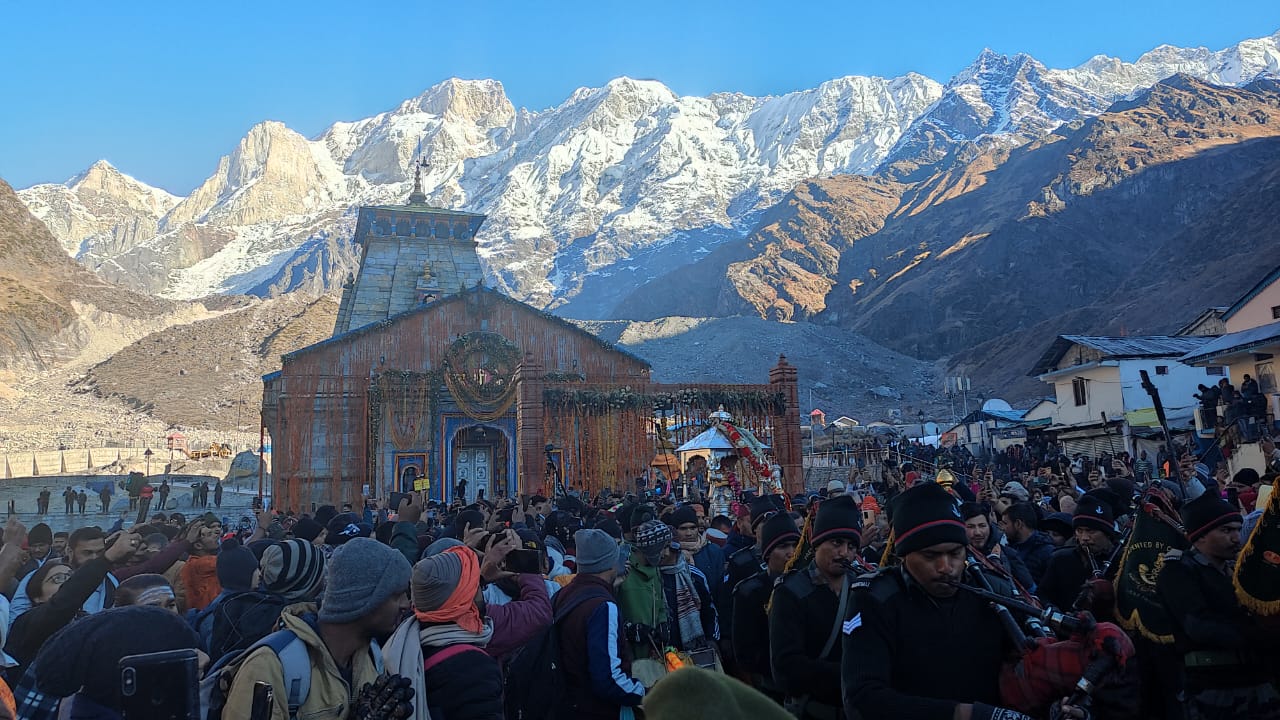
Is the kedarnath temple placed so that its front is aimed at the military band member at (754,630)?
yes

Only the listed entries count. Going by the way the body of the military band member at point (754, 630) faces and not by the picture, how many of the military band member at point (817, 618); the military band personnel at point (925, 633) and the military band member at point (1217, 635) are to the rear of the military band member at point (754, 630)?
0

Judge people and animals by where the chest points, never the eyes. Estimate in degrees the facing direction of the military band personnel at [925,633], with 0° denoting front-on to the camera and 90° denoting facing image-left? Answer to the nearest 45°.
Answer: approximately 315°

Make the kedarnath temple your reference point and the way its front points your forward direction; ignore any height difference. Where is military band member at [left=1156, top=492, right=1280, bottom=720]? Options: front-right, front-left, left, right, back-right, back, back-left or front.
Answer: front

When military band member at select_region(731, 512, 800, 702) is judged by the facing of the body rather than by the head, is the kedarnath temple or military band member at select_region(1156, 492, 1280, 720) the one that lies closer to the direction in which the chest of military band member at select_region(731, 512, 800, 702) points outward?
the military band member

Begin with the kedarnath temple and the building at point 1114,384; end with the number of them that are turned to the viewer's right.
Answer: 0

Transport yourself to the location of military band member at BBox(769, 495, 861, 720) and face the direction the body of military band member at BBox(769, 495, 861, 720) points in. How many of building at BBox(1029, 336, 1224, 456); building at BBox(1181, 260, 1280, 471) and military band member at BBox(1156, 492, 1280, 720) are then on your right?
0

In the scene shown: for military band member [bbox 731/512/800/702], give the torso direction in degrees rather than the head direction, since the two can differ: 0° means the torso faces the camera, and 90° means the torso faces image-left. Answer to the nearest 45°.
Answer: approximately 315°

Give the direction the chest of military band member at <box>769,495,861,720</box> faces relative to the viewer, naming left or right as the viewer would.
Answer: facing the viewer and to the right of the viewer

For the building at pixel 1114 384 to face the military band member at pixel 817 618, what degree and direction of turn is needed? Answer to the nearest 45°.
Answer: approximately 45° to its left

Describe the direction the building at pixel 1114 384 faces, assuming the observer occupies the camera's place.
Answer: facing the viewer and to the left of the viewer

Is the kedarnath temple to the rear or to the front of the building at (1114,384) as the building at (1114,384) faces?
to the front

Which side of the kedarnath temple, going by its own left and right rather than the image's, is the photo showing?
front

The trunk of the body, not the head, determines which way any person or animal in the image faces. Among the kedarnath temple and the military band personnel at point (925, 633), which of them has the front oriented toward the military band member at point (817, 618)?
the kedarnath temple

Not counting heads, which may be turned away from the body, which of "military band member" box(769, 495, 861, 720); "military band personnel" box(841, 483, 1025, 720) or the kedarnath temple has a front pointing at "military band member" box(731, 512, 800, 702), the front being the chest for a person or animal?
the kedarnath temple

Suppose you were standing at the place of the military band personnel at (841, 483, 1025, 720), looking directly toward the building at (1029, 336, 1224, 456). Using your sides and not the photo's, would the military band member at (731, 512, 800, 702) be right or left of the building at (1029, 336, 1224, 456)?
left

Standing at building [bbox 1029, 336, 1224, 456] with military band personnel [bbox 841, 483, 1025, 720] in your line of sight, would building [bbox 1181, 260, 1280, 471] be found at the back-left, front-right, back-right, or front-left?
front-left

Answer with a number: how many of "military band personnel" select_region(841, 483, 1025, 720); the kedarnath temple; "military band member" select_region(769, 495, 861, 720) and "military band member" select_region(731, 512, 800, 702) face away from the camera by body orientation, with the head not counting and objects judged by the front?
0
